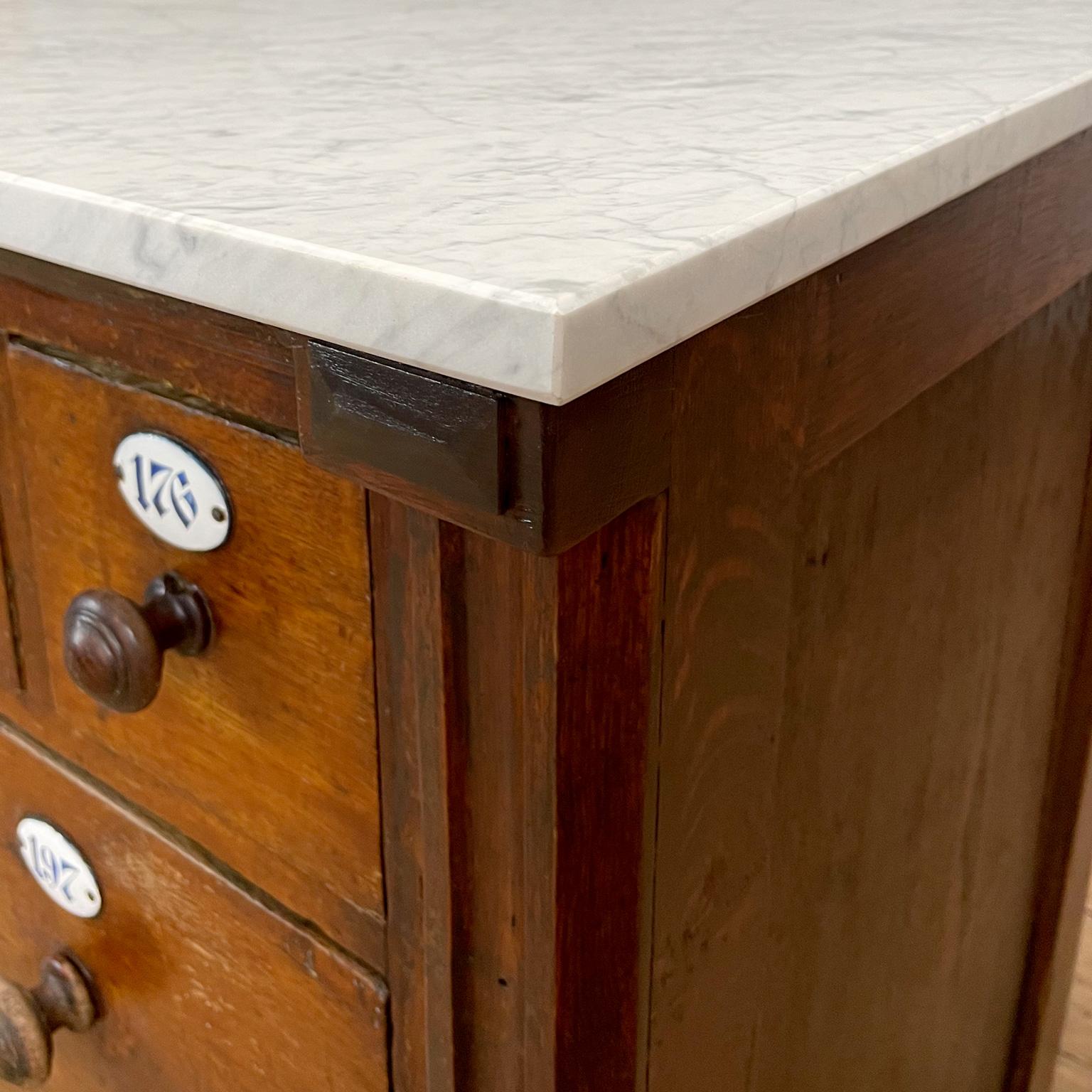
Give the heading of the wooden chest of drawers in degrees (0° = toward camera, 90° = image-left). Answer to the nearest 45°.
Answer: approximately 45°
